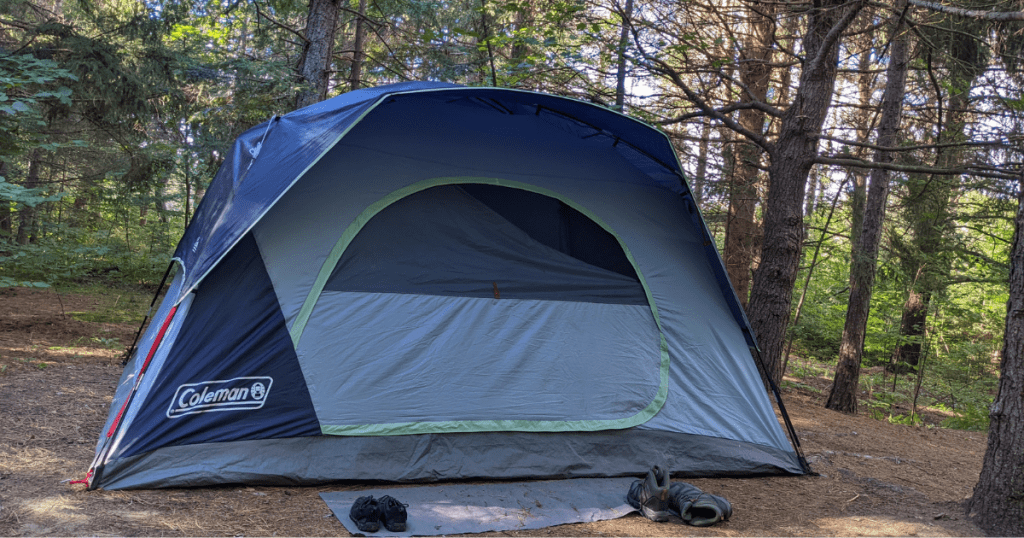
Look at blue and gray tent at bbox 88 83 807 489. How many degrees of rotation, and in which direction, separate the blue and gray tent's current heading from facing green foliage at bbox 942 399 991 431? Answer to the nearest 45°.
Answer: approximately 135° to its left

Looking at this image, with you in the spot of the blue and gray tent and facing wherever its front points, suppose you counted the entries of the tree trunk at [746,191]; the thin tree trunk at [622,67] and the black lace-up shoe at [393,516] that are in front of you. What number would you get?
1

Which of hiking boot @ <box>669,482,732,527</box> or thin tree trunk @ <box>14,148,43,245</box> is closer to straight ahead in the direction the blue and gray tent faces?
the hiking boot

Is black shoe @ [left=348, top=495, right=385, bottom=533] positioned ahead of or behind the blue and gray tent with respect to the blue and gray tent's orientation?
ahead

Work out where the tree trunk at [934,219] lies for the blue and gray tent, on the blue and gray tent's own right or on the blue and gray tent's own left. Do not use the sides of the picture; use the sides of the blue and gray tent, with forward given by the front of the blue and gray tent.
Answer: on the blue and gray tent's own left

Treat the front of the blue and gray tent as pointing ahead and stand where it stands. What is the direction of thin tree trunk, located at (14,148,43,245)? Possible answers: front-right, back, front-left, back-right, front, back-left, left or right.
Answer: back-right

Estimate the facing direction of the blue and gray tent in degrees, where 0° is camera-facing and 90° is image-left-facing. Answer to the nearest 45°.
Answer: approximately 0°

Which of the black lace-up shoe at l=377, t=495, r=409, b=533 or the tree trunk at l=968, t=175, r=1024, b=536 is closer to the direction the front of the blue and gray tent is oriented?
the black lace-up shoe

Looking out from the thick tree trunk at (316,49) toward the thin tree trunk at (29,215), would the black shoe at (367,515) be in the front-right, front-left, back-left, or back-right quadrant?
back-left

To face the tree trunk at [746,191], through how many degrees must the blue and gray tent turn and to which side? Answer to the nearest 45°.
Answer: approximately 135° to its left

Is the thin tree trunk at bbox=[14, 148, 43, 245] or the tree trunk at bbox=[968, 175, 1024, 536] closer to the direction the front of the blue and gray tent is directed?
the tree trunk

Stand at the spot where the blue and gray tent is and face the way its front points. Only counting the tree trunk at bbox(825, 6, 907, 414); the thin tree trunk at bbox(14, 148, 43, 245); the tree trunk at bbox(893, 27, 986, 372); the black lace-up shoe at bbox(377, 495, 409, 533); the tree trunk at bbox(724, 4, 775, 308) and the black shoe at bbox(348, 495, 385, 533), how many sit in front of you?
2

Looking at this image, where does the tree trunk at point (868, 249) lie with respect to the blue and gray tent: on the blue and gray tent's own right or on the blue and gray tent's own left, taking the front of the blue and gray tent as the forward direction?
on the blue and gray tent's own left
